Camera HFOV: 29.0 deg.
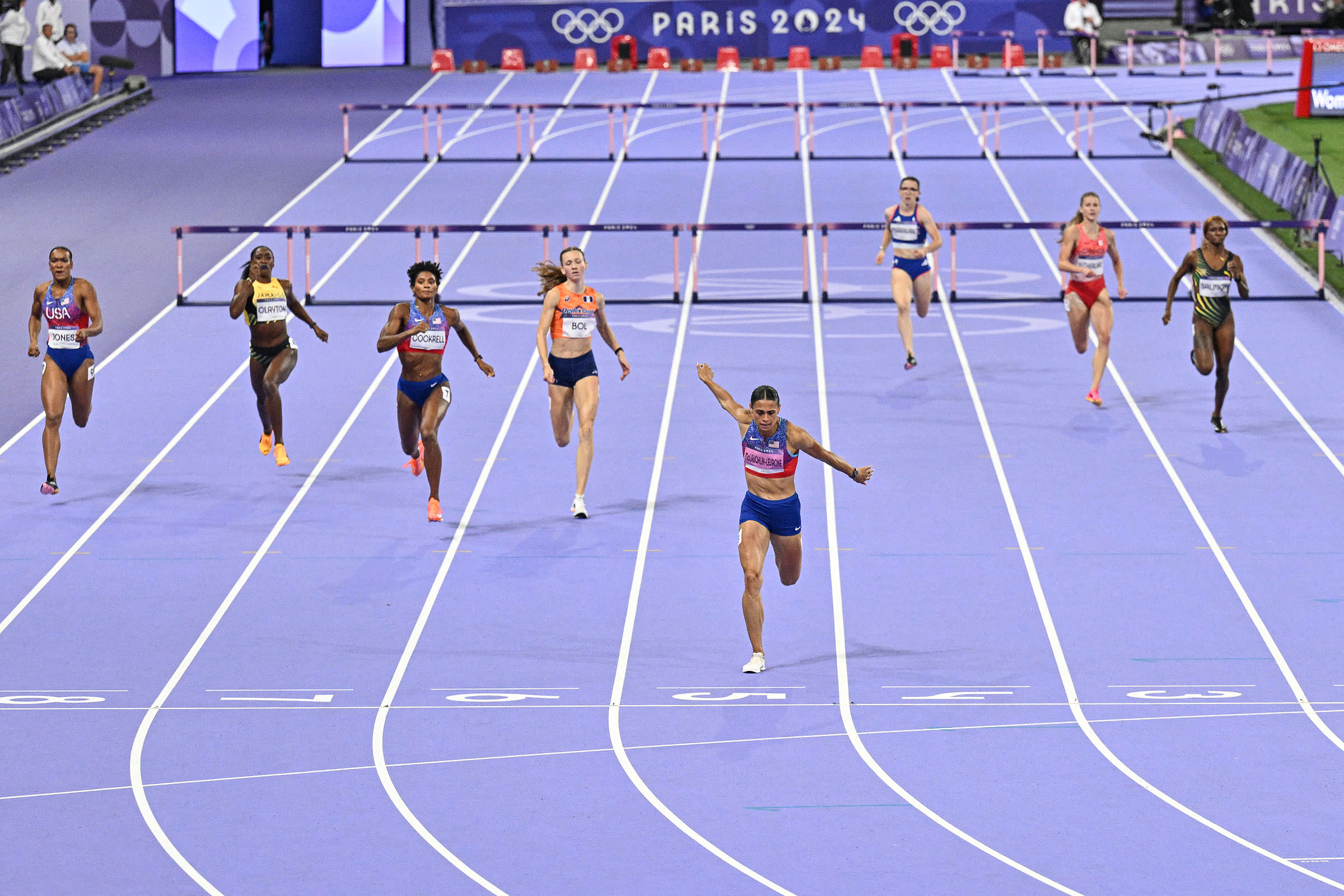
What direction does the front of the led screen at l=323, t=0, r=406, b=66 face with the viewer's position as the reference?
facing the viewer

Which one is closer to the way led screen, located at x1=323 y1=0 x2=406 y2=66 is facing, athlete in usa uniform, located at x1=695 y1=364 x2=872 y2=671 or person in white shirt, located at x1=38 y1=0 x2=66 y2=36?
the athlete in usa uniform

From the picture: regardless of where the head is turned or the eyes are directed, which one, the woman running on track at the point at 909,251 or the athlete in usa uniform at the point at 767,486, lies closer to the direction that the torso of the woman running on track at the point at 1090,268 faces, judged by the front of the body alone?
the athlete in usa uniform

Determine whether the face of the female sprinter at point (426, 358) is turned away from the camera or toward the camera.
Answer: toward the camera

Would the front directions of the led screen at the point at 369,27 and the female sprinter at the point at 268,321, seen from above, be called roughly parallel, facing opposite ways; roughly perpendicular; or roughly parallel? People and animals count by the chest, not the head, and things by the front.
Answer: roughly parallel

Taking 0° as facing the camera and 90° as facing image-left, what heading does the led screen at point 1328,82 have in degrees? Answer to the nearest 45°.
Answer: approximately 0°

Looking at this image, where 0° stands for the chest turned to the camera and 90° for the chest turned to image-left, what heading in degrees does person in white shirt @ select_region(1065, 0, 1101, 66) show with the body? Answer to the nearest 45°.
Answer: approximately 0°

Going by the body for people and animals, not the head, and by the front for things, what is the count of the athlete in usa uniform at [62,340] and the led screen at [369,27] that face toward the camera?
2

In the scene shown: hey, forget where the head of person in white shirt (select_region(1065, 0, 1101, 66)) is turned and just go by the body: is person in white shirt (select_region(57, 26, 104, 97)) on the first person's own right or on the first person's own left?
on the first person's own right

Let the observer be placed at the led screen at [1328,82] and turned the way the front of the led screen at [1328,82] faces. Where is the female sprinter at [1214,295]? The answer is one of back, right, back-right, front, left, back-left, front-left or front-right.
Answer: front

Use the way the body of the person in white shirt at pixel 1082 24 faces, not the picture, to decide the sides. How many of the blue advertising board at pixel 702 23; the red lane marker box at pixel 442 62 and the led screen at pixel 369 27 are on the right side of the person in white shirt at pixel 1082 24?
3

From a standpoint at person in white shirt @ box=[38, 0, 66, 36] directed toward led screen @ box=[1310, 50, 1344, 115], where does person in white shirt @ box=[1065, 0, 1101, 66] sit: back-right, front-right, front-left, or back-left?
front-left

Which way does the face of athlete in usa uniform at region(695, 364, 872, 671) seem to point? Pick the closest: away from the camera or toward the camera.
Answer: toward the camera

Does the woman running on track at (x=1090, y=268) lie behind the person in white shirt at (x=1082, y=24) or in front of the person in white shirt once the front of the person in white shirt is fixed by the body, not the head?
in front

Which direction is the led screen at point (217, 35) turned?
toward the camera

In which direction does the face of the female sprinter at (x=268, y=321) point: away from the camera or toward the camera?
toward the camera

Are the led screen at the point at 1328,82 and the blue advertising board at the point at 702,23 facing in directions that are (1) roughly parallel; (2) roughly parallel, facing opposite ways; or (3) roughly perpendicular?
roughly parallel
